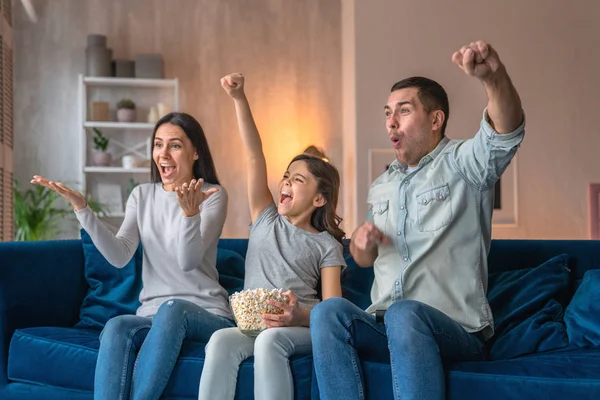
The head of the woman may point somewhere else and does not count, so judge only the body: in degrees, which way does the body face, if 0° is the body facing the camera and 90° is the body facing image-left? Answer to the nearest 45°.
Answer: approximately 45°

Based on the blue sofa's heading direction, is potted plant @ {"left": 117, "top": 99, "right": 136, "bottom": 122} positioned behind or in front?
behind

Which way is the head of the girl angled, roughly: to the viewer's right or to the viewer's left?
to the viewer's left

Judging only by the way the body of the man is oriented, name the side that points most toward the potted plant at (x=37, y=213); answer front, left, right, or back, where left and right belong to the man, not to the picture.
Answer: right

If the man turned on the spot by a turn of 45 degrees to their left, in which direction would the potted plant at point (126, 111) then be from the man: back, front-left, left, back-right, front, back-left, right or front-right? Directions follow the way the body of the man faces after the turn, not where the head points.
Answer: back-right

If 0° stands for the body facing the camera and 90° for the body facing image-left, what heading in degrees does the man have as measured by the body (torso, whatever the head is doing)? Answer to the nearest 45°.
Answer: approximately 45°

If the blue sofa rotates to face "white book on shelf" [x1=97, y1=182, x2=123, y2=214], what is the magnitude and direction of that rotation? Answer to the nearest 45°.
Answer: approximately 135° to its right

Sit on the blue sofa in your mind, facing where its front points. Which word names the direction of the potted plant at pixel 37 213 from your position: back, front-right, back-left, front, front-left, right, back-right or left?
back-right

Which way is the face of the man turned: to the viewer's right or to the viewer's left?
to the viewer's left

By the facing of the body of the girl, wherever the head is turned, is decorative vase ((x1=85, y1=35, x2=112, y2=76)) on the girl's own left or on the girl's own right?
on the girl's own right

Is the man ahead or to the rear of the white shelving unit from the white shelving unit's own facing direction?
ahead
